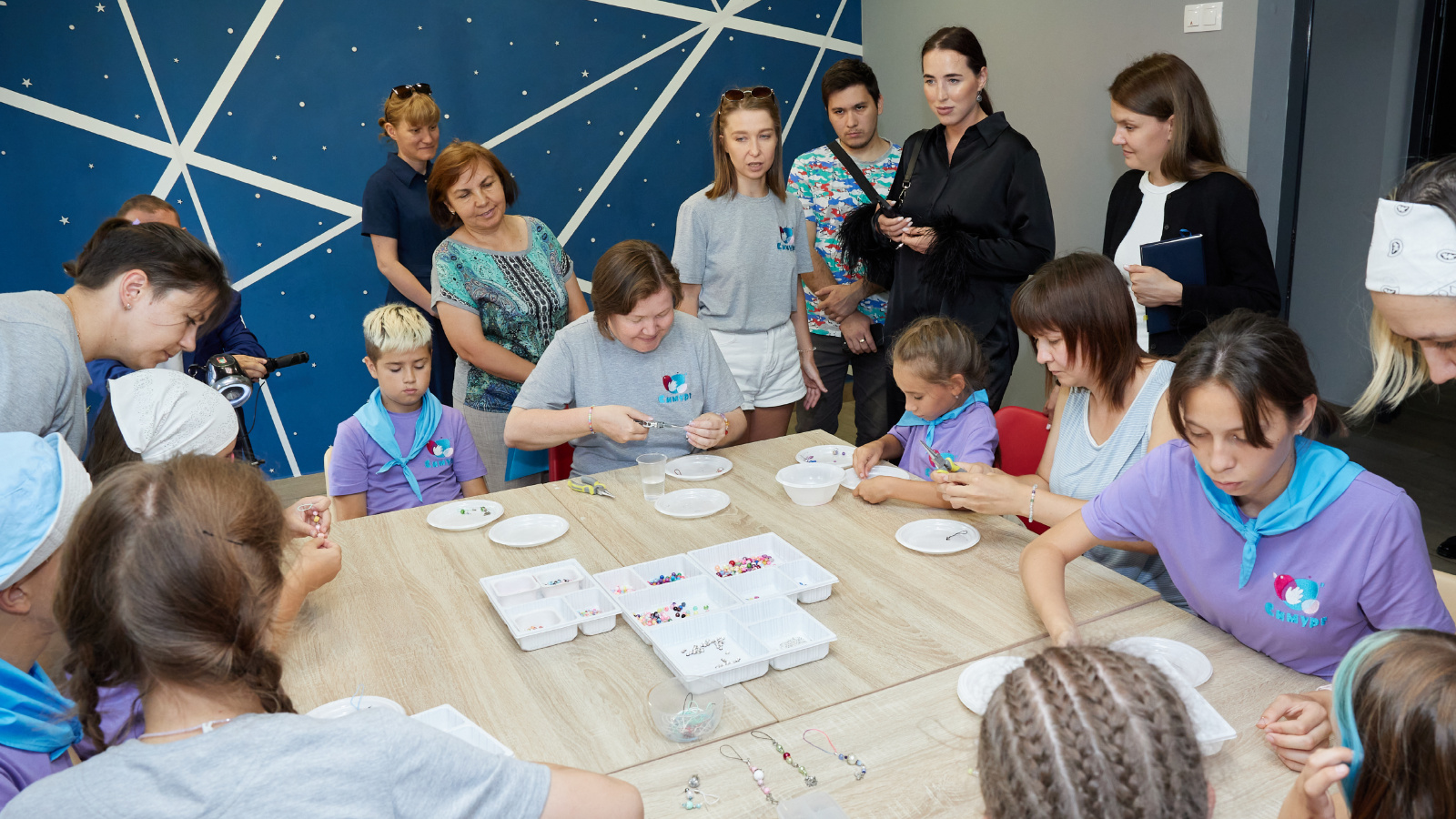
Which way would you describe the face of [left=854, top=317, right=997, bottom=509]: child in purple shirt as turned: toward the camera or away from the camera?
toward the camera

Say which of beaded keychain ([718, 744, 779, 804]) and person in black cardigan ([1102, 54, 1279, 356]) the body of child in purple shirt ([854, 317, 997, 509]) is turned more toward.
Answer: the beaded keychain

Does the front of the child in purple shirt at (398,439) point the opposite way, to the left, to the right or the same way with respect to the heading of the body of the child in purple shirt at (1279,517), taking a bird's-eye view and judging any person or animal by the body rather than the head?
to the left

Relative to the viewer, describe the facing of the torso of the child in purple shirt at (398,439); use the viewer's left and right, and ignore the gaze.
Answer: facing the viewer

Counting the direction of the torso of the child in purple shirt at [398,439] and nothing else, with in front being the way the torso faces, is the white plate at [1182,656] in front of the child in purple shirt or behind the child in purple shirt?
in front

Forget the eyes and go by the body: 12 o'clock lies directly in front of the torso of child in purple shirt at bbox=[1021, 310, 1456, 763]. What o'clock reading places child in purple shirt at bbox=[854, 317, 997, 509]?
child in purple shirt at bbox=[854, 317, 997, 509] is roughly at 3 o'clock from child in purple shirt at bbox=[1021, 310, 1456, 763].

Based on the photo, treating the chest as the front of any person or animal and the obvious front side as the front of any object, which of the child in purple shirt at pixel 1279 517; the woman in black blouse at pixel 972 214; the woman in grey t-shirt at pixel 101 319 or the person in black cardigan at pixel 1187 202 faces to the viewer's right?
the woman in grey t-shirt

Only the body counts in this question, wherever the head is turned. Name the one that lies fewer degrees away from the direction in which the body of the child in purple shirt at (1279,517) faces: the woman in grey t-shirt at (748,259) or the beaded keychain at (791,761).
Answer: the beaded keychain

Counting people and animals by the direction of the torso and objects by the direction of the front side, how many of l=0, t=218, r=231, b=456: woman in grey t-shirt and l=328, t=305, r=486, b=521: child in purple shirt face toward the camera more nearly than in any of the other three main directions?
1

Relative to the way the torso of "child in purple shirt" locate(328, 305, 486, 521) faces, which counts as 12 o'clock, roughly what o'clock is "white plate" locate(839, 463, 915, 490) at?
The white plate is roughly at 10 o'clock from the child in purple shirt.

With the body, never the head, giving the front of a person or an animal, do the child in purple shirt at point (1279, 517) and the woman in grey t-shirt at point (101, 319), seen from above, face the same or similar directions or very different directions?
very different directions

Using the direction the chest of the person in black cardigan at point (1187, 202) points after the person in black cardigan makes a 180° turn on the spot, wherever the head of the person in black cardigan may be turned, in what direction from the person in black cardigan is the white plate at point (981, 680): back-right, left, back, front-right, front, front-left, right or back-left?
back-right

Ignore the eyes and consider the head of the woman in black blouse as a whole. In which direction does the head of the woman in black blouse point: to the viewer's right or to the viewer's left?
to the viewer's left

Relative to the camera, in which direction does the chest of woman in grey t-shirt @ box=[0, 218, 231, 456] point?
to the viewer's right

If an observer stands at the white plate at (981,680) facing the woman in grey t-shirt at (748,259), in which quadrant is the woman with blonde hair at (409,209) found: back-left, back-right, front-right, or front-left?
front-left

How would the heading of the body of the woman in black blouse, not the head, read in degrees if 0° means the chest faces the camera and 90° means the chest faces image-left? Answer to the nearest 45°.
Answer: approximately 45°

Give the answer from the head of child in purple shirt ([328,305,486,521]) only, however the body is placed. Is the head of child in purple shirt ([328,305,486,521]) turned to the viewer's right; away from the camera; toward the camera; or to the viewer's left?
toward the camera

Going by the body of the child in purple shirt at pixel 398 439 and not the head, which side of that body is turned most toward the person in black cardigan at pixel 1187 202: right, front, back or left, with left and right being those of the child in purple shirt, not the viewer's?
left

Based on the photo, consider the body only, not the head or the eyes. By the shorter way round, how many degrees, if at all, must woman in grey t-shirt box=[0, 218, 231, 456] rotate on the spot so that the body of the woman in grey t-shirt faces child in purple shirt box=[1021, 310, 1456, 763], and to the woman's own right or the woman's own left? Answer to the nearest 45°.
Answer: approximately 45° to the woman's own right

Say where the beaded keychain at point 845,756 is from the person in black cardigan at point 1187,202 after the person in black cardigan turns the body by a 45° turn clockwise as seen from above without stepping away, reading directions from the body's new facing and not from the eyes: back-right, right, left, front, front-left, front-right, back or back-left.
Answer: left
